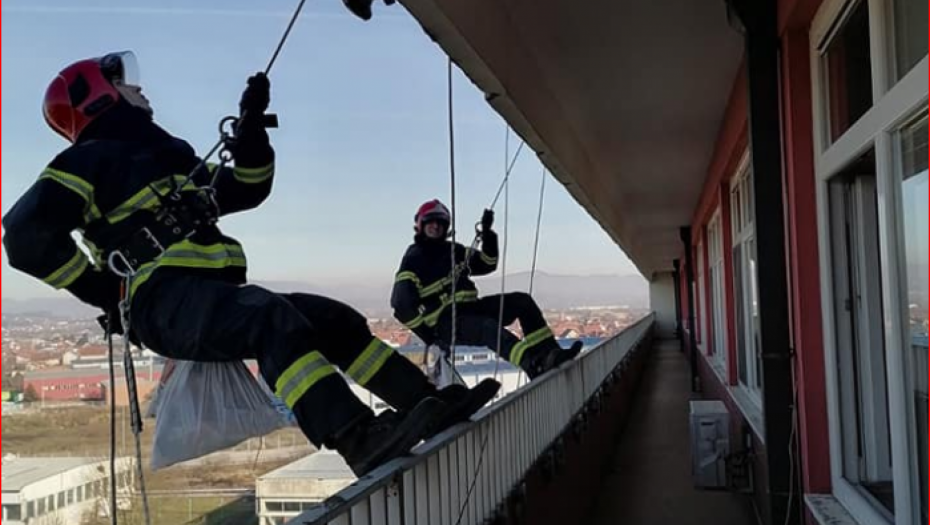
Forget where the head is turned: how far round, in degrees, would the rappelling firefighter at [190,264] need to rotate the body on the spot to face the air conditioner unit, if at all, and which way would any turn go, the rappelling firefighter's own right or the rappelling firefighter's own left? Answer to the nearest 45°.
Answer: approximately 45° to the rappelling firefighter's own left

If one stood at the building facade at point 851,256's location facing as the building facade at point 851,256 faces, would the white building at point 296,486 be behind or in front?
in front

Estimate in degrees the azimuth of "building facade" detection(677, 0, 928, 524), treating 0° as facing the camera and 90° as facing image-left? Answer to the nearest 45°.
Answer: approximately 90°

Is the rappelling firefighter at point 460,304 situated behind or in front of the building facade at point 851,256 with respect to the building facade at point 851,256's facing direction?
in front

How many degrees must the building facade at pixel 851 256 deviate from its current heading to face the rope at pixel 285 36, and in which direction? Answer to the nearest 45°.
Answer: approximately 45° to its left

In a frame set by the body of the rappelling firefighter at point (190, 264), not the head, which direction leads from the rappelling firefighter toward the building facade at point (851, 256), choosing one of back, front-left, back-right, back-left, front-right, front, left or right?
front

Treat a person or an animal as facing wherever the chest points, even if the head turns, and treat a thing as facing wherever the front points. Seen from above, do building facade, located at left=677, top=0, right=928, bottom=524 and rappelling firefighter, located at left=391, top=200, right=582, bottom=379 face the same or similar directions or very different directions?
very different directions

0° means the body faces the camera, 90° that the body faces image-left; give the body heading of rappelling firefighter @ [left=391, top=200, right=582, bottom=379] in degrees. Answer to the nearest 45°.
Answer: approximately 315°

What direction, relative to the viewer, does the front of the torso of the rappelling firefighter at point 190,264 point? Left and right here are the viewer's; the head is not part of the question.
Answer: facing to the right of the viewer

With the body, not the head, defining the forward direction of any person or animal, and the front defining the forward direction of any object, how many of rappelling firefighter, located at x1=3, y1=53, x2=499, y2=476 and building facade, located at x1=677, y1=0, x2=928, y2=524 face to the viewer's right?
1
